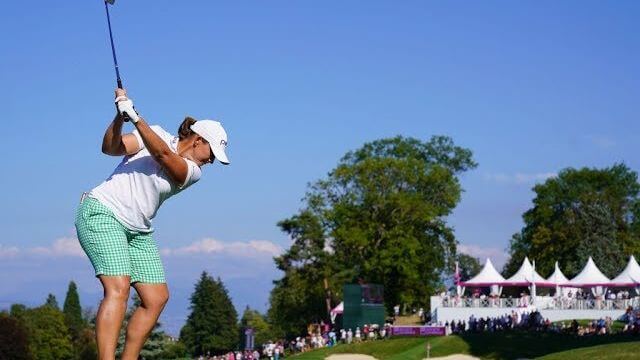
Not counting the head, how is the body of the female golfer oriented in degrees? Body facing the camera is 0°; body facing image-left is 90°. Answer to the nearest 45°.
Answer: approximately 315°

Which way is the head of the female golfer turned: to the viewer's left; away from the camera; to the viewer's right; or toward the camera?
to the viewer's right
